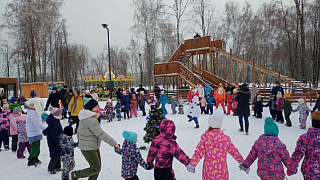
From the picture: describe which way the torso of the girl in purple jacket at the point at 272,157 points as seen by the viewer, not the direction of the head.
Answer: away from the camera

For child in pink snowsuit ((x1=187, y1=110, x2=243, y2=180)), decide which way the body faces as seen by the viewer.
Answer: away from the camera

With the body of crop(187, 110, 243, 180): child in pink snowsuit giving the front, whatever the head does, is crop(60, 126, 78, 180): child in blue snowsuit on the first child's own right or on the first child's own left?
on the first child's own left

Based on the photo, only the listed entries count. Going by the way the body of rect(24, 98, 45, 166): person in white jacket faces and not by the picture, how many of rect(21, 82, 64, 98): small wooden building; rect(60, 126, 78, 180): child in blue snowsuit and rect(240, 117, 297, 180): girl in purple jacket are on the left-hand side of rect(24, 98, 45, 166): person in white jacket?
1

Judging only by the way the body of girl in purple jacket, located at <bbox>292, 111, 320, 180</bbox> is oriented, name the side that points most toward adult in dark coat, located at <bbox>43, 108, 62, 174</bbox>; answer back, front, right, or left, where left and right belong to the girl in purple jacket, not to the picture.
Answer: left

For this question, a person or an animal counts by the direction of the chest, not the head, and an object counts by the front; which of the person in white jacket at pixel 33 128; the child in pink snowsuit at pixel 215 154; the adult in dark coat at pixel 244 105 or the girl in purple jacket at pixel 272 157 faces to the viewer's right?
the person in white jacket

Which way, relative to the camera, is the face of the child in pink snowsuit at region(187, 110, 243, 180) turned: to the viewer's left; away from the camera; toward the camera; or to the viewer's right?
away from the camera

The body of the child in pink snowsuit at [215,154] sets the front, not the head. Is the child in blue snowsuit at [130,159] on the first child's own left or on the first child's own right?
on the first child's own left

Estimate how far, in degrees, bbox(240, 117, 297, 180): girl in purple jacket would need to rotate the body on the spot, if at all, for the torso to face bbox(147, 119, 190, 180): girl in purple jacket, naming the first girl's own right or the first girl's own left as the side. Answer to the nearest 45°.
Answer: approximately 90° to the first girl's own left

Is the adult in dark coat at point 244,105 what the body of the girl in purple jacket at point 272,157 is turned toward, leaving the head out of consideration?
yes

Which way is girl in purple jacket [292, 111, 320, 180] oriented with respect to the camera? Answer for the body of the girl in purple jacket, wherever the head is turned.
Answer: away from the camera

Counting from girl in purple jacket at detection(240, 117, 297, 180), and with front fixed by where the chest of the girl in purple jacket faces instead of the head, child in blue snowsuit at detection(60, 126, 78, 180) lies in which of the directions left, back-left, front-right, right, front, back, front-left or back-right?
left

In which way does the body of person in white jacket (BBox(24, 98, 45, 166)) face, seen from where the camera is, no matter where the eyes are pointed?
to the viewer's right
